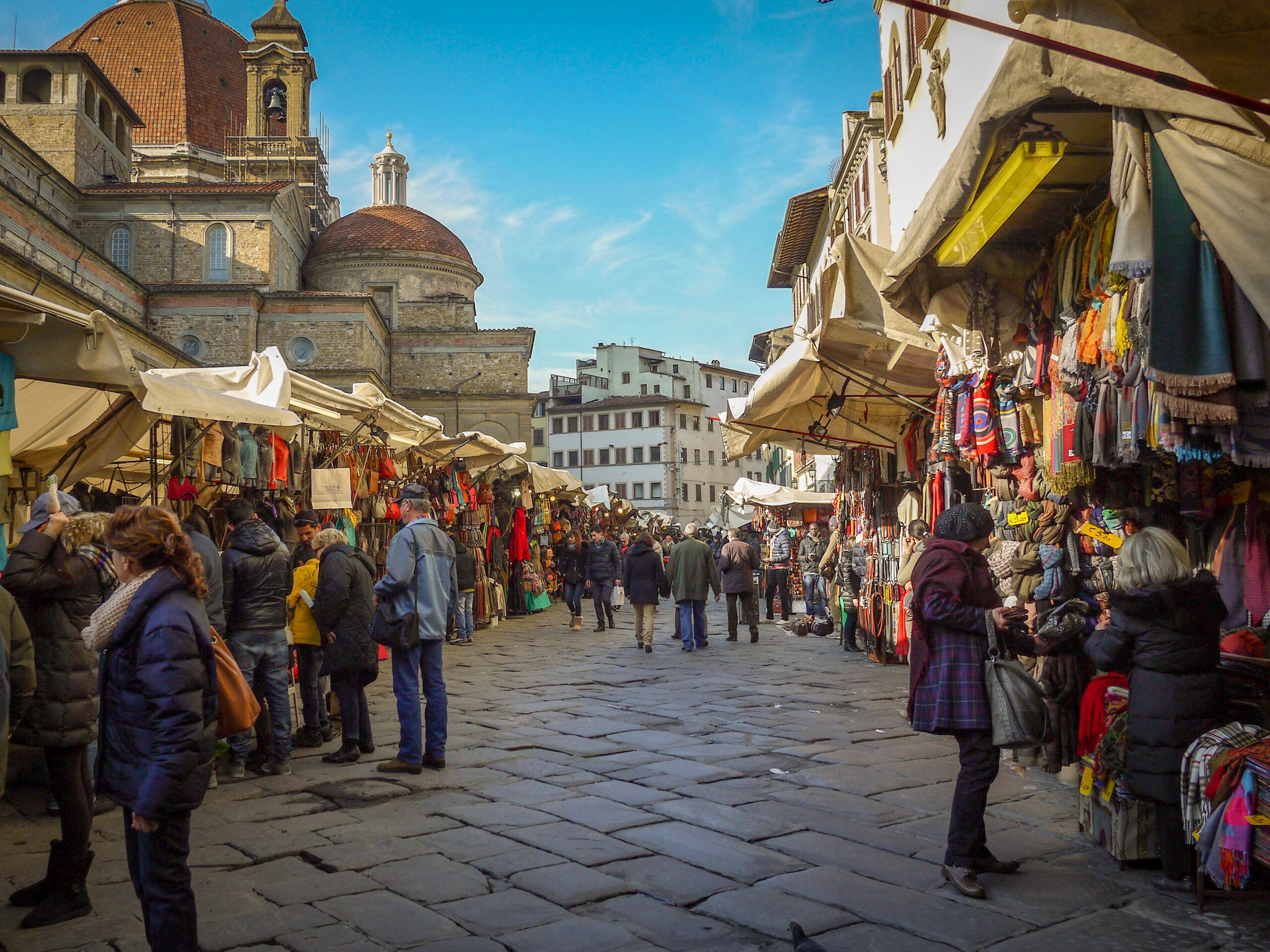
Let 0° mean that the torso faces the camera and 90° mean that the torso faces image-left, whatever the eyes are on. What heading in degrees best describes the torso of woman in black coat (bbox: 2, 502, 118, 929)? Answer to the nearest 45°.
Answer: approximately 90°

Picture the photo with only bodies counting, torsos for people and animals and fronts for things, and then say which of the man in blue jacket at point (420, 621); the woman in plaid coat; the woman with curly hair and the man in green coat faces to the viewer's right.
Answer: the woman in plaid coat

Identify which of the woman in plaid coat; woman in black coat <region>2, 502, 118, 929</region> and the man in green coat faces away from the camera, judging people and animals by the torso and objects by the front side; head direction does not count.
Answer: the man in green coat

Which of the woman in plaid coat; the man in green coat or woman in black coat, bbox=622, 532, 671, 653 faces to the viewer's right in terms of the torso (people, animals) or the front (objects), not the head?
the woman in plaid coat

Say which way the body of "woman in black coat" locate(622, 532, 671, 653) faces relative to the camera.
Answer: away from the camera

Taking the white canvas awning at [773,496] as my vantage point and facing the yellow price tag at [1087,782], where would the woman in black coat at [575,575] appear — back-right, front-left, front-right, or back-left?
front-right

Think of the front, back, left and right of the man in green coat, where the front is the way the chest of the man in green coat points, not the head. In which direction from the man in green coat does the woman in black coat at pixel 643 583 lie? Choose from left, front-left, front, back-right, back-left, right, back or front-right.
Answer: left

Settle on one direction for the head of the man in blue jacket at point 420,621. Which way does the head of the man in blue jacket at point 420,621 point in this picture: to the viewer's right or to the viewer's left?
to the viewer's left

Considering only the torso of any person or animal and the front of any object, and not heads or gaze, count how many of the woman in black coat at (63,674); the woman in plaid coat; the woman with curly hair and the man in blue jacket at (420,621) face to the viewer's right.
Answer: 1

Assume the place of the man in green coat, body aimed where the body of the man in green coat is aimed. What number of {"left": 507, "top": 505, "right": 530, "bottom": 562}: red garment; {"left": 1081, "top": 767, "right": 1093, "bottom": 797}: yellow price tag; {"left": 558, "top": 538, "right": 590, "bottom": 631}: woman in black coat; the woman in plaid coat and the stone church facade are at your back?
2

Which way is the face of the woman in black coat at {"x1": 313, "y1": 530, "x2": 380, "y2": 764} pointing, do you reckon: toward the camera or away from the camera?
away from the camera

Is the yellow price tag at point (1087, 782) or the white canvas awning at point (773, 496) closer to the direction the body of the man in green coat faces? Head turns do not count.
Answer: the white canvas awning
